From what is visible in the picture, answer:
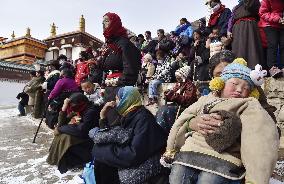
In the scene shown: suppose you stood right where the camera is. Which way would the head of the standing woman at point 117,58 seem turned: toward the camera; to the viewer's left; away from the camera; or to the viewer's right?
to the viewer's left

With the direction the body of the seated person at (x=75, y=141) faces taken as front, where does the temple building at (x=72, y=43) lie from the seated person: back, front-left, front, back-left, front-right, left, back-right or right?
back-right

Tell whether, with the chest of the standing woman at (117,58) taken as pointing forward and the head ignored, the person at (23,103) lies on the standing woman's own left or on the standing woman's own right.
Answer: on the standing woman's own right

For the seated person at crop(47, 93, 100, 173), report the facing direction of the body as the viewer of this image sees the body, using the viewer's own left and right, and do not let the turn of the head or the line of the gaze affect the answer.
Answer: facing the viewer and to the left of the viewer

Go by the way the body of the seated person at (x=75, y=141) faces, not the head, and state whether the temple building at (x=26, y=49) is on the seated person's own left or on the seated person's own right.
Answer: on the seated person's own right

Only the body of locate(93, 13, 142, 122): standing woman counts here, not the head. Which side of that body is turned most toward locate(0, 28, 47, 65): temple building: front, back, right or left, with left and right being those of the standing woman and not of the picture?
right
